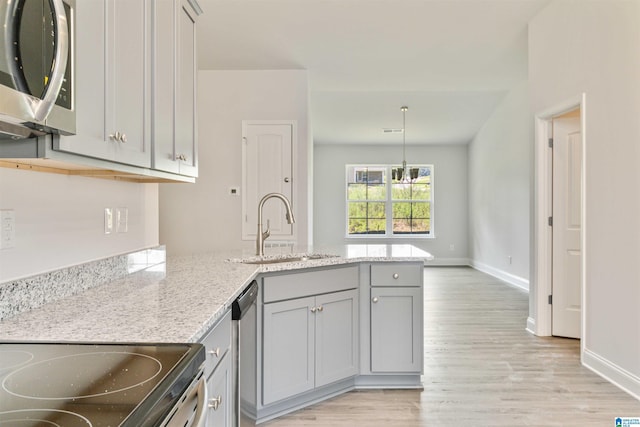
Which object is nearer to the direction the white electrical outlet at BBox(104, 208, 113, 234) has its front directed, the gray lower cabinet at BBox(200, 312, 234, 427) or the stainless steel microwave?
the gray lower cabinet

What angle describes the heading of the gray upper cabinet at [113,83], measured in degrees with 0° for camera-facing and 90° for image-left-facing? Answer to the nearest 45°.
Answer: approximately 315°

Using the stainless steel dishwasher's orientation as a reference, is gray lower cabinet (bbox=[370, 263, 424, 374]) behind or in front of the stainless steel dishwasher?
in front

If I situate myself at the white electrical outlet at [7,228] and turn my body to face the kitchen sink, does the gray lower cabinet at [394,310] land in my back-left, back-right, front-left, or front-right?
front-right

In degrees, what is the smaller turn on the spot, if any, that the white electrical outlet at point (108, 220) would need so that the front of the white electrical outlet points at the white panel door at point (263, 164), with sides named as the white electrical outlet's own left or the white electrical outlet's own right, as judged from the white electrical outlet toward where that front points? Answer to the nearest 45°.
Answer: approximately 90° to the white electrical outlet's own left

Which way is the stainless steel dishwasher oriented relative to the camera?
to the viewer's right

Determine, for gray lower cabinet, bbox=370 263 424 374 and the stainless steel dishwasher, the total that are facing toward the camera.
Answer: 1

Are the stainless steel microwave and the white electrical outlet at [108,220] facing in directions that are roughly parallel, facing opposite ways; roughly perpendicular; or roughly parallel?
roughly parallel

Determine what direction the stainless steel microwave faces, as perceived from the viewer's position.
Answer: facing the viewer and to the right of the viewer

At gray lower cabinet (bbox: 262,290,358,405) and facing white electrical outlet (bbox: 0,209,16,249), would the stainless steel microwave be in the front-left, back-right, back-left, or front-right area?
front-left

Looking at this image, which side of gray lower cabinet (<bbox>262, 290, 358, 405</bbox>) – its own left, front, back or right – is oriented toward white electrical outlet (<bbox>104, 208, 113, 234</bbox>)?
right

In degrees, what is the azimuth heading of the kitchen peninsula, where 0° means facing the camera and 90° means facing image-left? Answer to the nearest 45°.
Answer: approximately 315°

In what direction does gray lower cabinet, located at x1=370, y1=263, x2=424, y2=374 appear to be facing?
toward the camera

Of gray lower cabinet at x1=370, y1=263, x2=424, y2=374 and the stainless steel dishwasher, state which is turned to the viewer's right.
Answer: the stainless steel dishwasher
